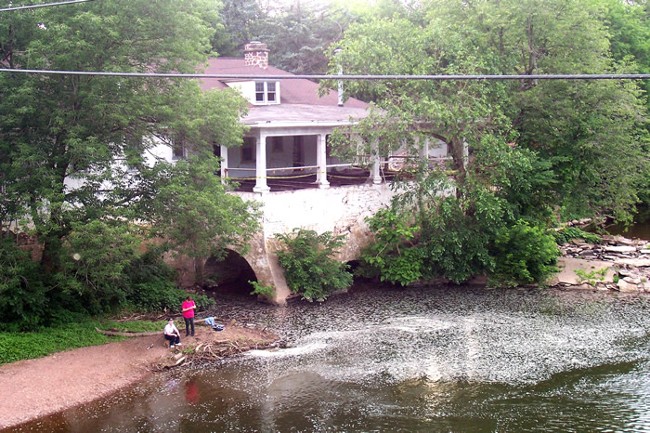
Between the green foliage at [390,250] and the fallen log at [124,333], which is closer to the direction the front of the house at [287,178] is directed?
the fallen log

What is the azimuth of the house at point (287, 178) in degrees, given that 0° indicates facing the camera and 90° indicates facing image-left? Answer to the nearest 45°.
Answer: approximately 0°

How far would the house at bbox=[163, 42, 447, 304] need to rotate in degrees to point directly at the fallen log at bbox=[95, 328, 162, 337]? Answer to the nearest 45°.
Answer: approximately 45° to its right

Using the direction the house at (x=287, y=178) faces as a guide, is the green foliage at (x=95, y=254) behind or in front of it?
in front

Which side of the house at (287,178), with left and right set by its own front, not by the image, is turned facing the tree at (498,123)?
left

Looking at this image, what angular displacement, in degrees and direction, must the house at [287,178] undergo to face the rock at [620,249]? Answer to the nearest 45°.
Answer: approximately 90° to its left

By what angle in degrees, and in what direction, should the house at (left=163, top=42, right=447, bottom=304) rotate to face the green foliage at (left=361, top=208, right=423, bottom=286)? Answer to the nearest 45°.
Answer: approximately 90° to its left

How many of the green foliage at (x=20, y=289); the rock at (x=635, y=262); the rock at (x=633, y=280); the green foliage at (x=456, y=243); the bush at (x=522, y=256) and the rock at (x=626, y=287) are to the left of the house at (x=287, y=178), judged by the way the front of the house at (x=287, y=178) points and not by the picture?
5

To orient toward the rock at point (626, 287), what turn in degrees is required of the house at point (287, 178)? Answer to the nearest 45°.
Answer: approximately 90° to its left

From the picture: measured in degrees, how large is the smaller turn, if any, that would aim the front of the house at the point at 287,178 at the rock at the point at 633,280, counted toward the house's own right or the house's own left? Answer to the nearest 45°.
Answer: approximately 90° to the house's own left

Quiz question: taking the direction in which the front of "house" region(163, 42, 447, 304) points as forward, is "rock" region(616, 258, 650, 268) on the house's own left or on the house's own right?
on the house's own left

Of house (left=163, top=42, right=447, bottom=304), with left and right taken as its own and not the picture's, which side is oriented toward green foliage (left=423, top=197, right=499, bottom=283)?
left

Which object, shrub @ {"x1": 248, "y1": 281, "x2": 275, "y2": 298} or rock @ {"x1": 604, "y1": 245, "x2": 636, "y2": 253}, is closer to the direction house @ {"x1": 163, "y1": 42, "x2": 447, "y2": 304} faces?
the shrub

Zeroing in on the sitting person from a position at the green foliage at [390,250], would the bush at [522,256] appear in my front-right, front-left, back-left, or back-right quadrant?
back-left

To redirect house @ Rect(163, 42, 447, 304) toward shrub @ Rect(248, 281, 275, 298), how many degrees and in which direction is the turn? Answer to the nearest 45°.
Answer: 0° — it already faces it

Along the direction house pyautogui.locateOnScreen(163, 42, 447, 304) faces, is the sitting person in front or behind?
in front
